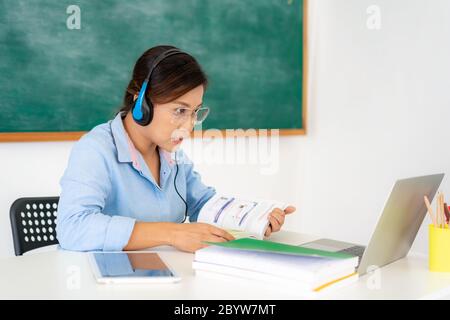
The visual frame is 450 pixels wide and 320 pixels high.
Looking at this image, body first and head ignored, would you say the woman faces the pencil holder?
yes

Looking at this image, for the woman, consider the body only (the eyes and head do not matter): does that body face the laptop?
yes

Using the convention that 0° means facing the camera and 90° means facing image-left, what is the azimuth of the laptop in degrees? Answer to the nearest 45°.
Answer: approximately 135°

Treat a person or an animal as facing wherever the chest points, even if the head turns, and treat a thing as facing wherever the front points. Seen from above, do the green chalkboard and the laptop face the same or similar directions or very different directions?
very different directions

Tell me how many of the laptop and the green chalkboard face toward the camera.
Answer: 1

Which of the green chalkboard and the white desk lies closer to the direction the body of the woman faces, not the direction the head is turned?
the white desk

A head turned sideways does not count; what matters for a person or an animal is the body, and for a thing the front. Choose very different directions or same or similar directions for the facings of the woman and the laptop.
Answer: very different directions

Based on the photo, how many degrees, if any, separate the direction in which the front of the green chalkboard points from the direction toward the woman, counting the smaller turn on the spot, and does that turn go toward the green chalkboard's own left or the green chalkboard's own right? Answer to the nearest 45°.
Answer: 0° — it already faces them

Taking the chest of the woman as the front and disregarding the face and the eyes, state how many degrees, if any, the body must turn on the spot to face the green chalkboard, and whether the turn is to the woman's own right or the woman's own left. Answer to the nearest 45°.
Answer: approximately 135° to the woman's own left

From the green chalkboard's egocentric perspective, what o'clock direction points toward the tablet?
The tablet is roughly at 12 o'clock from the green chalkboard.
